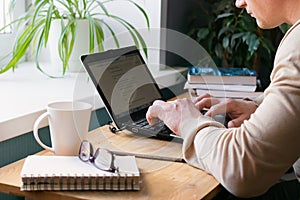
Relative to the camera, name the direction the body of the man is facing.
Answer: to the viewer's left

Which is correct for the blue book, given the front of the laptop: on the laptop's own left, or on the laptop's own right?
on the laptop's own left

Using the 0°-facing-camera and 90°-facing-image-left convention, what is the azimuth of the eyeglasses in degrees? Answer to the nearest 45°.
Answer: approximately 45°

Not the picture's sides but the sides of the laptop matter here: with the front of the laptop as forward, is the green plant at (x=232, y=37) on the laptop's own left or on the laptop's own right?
on the laptop's own left

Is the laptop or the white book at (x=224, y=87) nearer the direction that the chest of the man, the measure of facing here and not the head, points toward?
the laptop

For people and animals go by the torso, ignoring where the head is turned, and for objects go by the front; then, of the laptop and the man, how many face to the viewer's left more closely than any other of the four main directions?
1

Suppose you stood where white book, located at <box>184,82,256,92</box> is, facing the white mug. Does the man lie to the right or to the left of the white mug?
left
